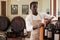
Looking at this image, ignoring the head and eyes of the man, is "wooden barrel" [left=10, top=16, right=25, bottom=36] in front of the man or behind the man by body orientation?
behind

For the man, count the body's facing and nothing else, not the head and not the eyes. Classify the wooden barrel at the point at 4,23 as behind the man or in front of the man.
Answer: behind
